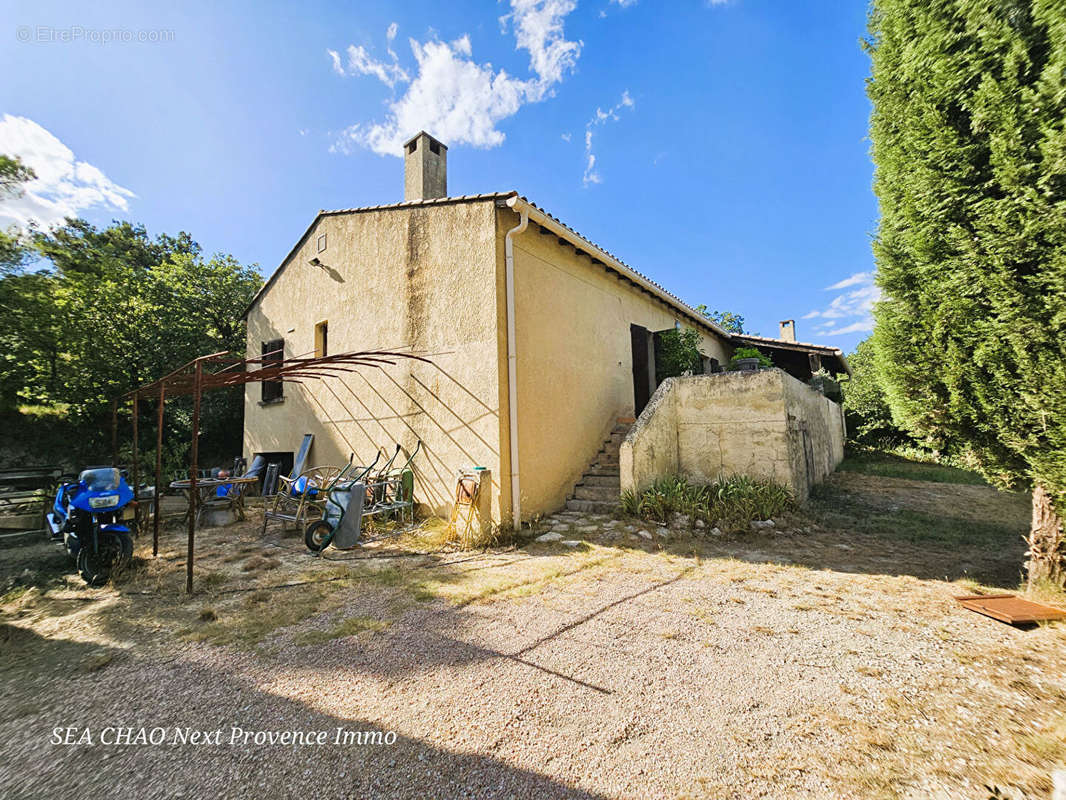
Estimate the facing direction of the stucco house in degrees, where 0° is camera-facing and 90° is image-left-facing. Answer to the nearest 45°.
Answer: approximately 315°

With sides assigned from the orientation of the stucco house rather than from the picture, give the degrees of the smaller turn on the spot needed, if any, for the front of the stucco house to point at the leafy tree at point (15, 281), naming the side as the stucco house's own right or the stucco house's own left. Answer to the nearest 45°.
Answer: approximately 135° to the stucco house's own right

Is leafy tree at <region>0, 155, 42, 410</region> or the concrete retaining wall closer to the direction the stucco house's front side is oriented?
the concrete retaining wall

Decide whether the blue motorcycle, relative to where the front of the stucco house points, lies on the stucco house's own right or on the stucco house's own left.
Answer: on the stucco house's own right

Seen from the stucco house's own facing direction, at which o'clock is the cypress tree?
The cypress tree is roughly at 12 o'clock from the stucco house.

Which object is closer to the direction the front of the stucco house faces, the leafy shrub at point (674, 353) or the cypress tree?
the cypress tree

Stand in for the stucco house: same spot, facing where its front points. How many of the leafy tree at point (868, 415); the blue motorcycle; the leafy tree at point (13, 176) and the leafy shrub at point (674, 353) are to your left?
2

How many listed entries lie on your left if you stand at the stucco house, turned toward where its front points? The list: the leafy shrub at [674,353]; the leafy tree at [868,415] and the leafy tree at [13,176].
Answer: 2

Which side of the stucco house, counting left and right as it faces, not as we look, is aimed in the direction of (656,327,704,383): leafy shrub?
front

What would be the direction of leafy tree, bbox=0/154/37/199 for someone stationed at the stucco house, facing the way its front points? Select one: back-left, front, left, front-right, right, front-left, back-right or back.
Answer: back-right
